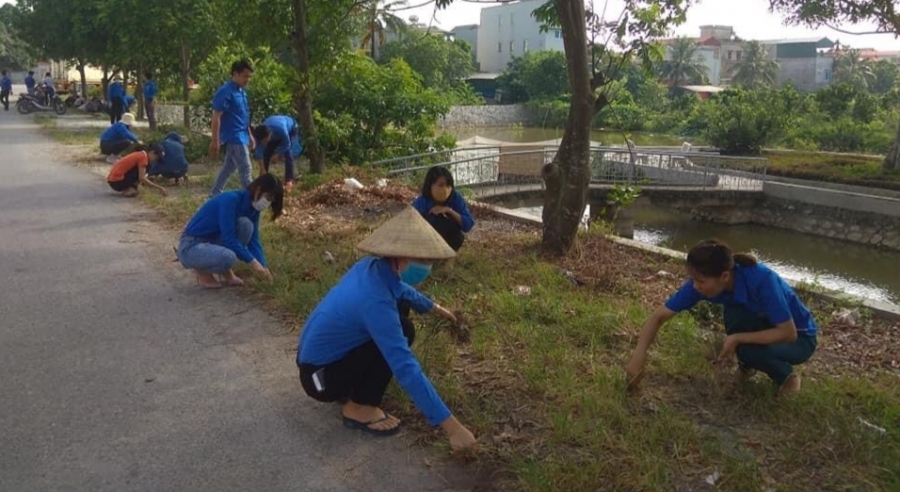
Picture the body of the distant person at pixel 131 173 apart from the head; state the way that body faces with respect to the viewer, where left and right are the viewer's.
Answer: facing to the right of the viewer

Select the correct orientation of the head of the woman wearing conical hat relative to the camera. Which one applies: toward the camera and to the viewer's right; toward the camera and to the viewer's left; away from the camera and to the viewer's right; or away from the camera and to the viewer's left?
toward the camera and to the viewer's right

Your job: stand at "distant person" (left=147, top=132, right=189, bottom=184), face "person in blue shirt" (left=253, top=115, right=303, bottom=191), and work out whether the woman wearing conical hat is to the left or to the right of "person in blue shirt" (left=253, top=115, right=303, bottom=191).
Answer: right

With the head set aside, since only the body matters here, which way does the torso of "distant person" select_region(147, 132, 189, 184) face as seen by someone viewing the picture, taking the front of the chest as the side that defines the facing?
to the viewer's left

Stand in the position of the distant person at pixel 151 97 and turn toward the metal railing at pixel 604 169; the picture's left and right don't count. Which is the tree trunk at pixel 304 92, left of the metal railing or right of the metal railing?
right

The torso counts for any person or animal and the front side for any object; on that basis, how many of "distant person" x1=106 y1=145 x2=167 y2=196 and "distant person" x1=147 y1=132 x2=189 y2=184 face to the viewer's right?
1

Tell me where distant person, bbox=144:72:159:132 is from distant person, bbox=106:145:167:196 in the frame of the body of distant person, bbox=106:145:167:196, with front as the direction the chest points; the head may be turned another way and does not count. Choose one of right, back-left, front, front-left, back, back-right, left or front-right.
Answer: left

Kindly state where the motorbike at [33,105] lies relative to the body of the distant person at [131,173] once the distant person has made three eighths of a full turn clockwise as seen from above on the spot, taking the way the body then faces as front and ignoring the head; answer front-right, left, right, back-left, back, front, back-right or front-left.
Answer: back-right

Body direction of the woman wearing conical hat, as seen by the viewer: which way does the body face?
to the viewer's right
